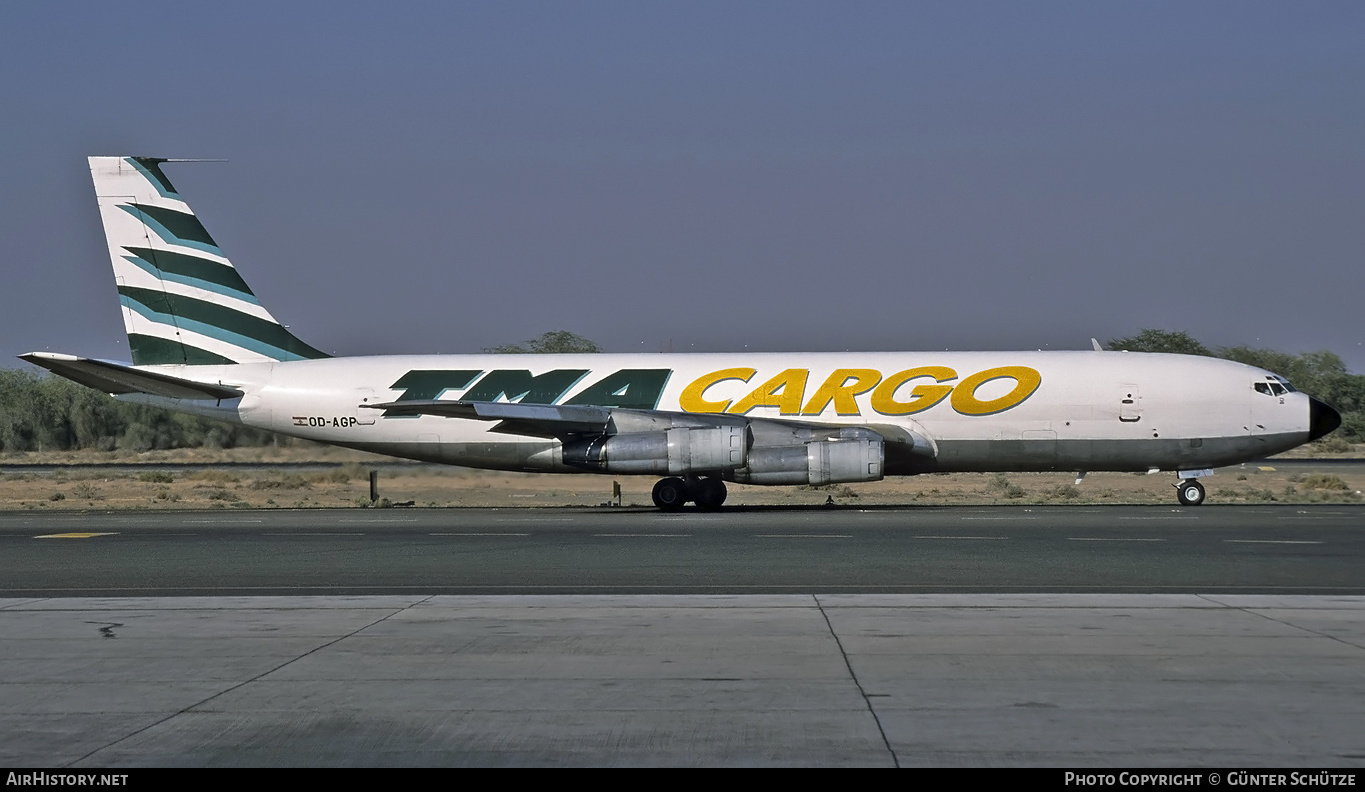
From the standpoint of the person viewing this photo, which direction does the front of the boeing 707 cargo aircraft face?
facing to the right of the viewer
